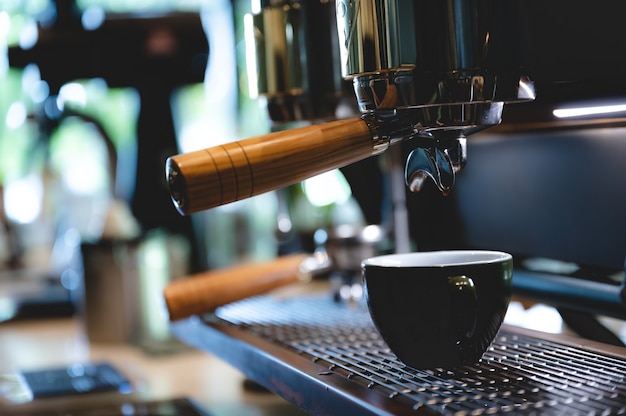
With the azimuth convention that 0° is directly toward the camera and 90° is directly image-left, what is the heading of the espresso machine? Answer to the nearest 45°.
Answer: approximately 45°
